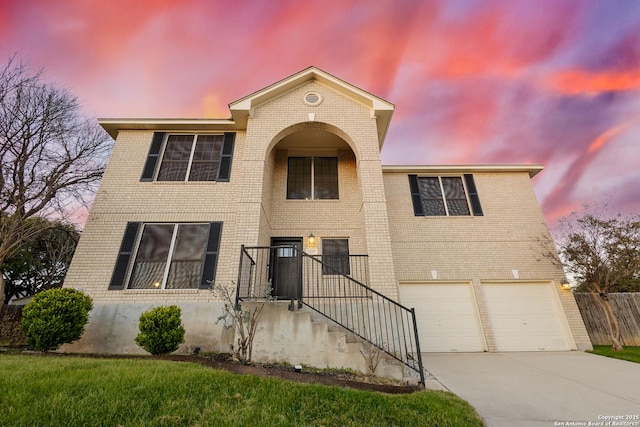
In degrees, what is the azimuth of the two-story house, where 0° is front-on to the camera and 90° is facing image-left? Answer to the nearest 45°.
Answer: approximately 0°

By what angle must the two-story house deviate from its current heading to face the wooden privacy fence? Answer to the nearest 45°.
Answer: approximately 90° to its left

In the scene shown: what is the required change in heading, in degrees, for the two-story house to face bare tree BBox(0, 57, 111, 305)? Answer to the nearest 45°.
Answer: approximately 90° to its right

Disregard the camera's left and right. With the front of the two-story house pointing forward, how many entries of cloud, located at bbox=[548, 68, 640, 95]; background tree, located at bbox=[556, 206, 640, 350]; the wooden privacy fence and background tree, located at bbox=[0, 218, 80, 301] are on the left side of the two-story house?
3

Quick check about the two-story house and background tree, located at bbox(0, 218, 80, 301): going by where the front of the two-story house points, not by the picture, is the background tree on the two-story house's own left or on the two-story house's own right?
on the two-story house's own right

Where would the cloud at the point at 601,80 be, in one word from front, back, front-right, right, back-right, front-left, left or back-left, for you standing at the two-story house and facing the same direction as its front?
left

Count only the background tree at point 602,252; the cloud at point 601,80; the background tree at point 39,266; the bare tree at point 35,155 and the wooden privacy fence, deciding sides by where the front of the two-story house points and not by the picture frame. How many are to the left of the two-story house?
3

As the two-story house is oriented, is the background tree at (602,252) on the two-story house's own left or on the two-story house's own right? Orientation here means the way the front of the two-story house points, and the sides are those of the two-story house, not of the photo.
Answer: on the two-story house's own left

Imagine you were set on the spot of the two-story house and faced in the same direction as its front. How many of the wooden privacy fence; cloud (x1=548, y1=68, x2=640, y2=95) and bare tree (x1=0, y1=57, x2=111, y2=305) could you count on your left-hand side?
2

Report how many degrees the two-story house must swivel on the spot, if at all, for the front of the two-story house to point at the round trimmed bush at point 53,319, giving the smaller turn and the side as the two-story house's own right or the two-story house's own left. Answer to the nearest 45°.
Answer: approximately 45° to the two-story house's own right
